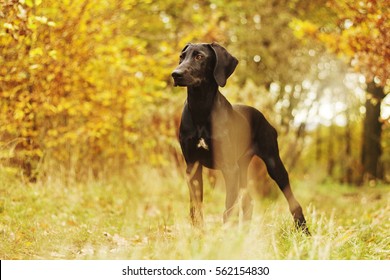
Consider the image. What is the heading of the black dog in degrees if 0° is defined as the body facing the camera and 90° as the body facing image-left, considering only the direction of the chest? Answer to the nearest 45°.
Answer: approximately 45°

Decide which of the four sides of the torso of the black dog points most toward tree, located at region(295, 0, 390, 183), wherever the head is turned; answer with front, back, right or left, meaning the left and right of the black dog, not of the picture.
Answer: back
